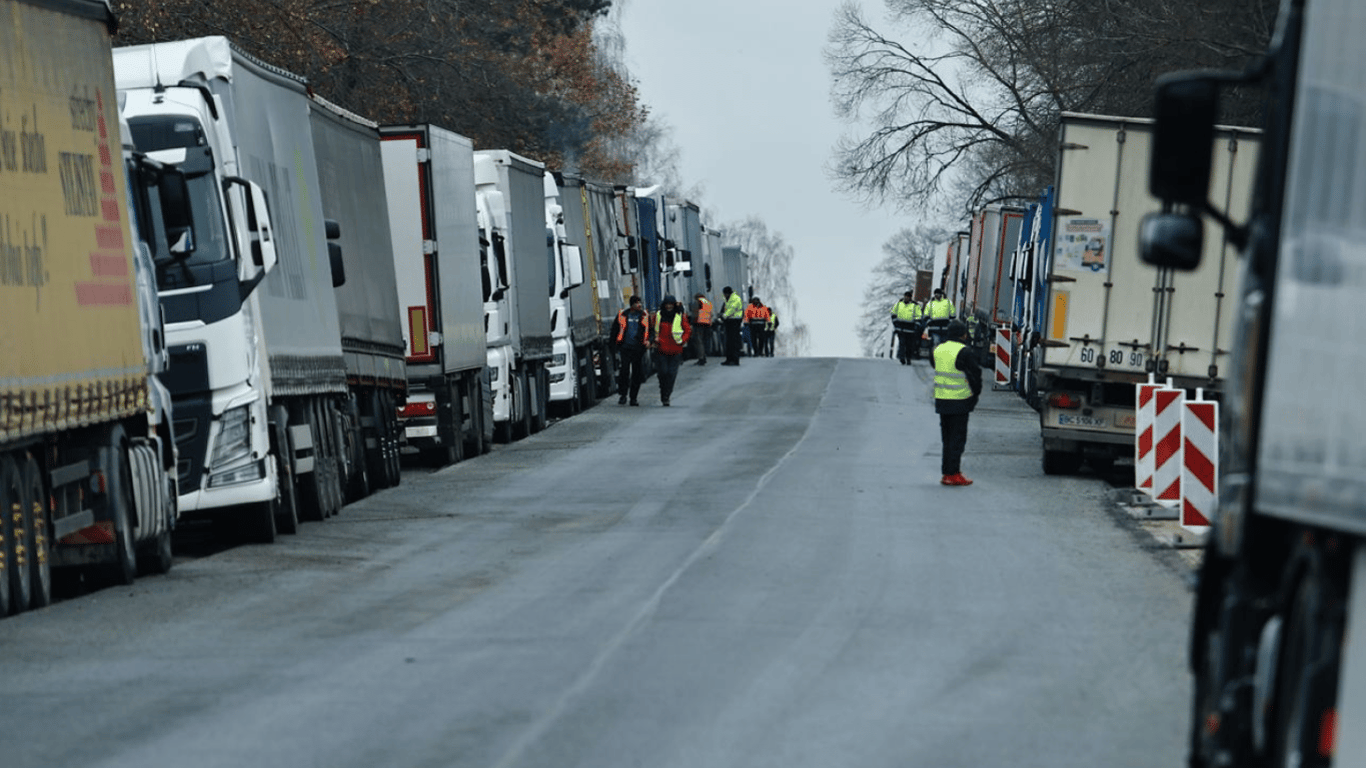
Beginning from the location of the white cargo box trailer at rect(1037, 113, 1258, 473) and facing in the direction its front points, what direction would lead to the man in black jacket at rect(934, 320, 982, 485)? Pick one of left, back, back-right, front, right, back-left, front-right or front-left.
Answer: back-left

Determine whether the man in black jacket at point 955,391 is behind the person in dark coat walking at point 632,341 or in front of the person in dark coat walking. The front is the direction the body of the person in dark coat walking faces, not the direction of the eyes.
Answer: in front

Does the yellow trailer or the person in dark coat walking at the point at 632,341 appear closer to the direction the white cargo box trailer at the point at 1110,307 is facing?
the person in dark coat walking

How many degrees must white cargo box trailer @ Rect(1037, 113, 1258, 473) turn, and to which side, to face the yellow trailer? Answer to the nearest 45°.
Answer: approximately 135° to its left

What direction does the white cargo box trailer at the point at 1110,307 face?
away from the camera

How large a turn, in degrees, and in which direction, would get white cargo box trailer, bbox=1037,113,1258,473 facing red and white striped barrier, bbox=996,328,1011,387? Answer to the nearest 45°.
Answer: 0° — it already faces it
